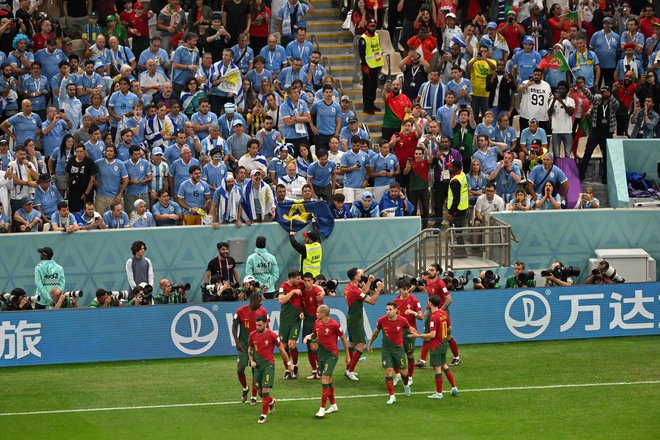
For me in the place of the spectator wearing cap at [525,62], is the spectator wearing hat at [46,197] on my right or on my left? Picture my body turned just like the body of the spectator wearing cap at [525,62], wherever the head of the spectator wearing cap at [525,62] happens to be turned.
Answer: on my right

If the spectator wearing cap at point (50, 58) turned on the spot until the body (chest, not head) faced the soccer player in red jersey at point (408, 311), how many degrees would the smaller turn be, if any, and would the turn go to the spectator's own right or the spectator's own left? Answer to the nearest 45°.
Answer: approximately 45° to the spectator's own left

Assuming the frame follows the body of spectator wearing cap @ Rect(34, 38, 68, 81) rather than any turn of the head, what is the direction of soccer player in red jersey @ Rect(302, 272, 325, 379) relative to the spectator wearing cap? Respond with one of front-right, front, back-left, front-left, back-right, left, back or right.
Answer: front-left

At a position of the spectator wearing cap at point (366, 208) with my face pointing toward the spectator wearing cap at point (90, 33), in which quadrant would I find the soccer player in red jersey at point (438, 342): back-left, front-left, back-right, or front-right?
back-left

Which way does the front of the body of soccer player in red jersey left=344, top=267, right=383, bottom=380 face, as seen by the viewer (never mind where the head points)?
to the viewer's right

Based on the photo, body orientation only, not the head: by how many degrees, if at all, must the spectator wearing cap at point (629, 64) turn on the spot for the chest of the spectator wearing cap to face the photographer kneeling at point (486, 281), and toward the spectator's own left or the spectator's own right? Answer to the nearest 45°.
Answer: approximately 45° to the spectator's own right

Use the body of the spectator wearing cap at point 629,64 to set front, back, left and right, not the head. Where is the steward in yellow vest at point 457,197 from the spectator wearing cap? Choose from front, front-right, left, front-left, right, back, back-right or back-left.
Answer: front-right

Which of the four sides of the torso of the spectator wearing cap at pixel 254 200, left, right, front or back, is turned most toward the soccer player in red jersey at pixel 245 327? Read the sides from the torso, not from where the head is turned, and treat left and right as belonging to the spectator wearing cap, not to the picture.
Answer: front

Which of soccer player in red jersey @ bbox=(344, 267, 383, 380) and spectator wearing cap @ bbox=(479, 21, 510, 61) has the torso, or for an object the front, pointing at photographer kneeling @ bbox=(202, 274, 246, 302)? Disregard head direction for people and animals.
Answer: the spectator wearing cap

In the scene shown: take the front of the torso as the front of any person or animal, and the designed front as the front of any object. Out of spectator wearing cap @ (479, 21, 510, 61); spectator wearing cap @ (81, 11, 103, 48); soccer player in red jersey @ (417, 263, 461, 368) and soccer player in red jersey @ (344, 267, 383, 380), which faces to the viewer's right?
soccer player in red jersey @ (344, 267, 383, 380)

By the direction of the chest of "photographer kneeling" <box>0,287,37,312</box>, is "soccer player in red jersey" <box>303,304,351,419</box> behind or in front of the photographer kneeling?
in front

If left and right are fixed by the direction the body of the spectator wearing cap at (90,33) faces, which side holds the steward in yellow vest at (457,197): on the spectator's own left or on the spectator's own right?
on the spectator's own left

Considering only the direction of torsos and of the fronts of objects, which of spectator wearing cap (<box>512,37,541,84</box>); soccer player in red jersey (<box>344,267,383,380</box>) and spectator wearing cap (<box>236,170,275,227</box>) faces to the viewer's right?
the soccer player in red jersey

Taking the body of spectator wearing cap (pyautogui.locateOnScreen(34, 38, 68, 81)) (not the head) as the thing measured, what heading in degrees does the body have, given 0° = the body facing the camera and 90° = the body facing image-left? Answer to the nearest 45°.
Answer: approximately 0°

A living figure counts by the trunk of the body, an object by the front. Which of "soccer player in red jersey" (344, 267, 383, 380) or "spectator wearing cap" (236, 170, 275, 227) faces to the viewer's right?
the soccer player in red jersey
